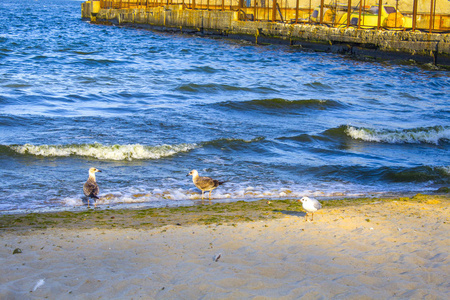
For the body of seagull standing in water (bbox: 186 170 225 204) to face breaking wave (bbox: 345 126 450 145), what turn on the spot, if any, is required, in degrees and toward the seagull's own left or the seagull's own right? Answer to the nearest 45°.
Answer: approximately 135° to the seagull's own right

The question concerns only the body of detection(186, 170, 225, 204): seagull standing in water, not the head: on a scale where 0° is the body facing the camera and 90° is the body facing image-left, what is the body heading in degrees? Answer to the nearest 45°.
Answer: approximately 90°

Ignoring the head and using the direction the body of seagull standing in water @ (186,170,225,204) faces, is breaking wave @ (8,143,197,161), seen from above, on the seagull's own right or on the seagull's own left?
on the seagull's own right

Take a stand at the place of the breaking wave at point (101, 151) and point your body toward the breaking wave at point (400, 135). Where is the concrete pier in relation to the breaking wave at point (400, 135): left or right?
left

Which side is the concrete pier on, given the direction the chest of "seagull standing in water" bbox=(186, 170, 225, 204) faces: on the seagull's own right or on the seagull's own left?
on the seagull's own right

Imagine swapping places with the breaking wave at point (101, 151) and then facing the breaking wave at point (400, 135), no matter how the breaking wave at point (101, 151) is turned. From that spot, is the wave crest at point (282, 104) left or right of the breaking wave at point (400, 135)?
left

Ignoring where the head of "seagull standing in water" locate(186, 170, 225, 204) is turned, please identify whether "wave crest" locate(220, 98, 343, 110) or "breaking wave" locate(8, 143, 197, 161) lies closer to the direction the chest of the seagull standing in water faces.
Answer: the breaking wave

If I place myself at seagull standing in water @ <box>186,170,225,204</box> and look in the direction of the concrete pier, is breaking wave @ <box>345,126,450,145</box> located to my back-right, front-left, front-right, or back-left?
front-right
